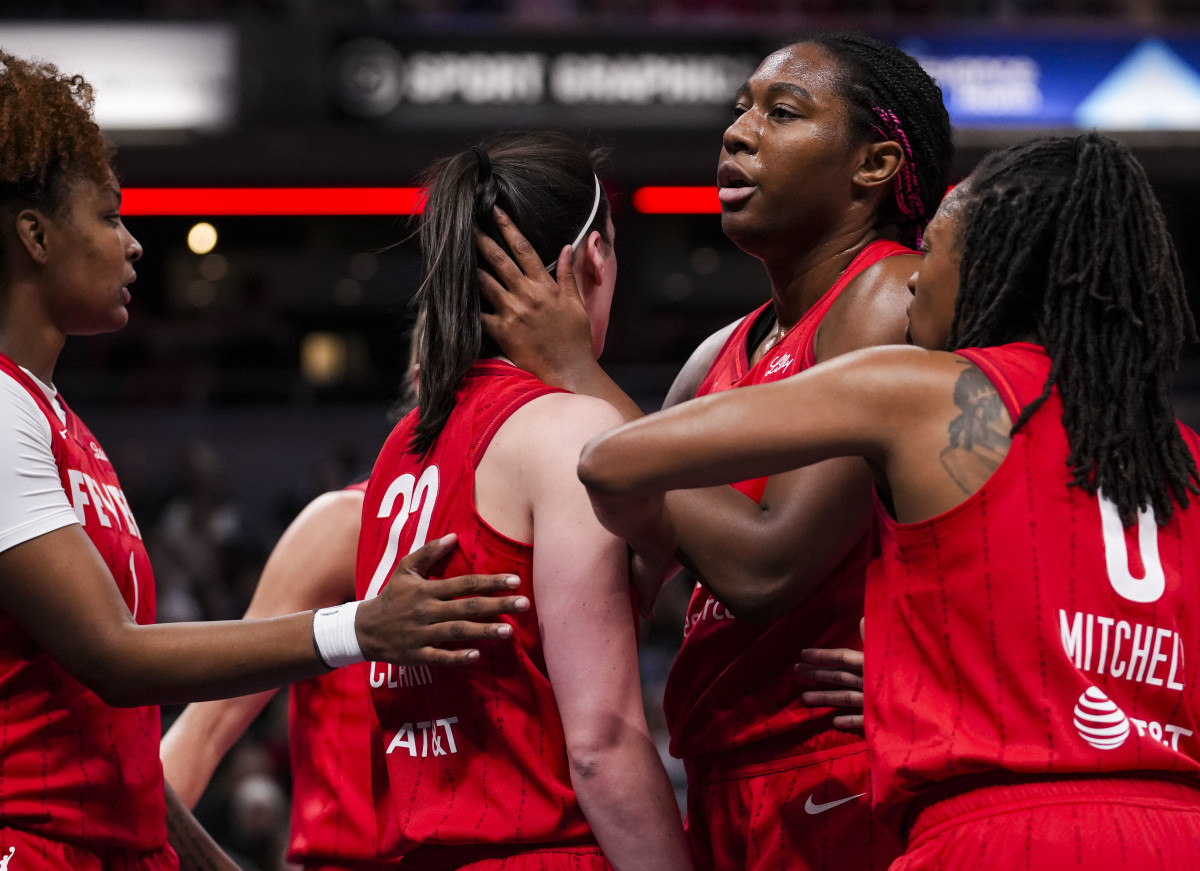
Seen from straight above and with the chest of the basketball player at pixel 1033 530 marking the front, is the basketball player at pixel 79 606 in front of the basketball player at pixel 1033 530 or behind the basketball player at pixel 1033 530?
in front

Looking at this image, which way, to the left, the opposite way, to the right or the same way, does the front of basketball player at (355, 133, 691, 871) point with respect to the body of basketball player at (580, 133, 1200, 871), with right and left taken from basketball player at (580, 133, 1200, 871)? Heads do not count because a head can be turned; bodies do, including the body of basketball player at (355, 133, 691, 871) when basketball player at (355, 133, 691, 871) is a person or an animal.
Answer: to the right

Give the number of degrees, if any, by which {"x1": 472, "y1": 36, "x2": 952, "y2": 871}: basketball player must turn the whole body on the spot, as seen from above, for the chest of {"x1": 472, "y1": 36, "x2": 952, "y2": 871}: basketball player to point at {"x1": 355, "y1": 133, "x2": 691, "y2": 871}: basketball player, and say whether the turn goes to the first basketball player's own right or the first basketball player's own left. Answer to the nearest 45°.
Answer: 0° — they already face them

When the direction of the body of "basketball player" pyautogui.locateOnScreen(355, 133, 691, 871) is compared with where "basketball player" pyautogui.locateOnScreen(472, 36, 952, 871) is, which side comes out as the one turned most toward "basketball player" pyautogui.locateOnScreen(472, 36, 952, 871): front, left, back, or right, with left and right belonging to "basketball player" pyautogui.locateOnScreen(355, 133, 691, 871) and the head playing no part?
front

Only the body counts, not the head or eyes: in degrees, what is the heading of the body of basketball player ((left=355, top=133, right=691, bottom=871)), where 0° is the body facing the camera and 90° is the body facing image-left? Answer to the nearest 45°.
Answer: approximately 225°

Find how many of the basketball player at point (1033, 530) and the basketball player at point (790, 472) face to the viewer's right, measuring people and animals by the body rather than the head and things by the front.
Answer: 0

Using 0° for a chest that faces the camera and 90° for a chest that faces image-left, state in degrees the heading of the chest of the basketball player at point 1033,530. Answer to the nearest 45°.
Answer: approximately 135°

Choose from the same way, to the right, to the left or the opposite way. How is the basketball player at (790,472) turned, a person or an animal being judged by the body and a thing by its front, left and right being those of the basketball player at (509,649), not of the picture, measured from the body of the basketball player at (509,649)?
the opposite way

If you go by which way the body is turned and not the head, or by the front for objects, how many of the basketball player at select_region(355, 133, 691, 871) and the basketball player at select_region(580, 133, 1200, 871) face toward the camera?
0

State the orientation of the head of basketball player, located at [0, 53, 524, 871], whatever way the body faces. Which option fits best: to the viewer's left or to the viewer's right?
to the viewer's right

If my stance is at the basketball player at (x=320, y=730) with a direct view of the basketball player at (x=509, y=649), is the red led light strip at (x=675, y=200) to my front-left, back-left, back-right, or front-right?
back-left
